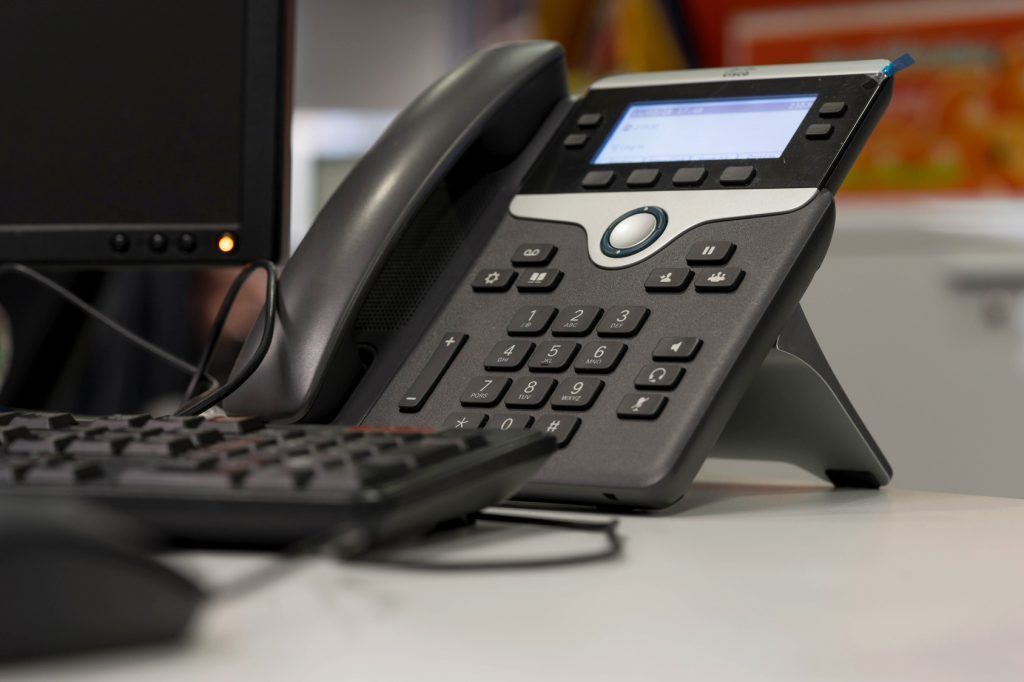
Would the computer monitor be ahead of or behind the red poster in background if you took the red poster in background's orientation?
ahead

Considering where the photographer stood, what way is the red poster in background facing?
facing the viewer

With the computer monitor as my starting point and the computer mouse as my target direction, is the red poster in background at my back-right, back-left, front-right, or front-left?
back-left

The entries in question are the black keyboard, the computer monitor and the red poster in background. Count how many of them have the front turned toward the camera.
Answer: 3

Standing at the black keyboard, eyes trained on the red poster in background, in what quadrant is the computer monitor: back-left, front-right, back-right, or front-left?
front-left

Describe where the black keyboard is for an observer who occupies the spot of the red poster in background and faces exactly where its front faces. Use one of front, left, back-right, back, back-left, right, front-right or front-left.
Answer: front

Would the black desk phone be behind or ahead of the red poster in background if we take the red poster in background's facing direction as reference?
ahead

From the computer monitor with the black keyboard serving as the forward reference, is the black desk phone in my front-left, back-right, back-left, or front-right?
front-left

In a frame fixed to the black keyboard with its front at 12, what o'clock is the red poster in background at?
The red poster in background is roughly at 7 o'clock from the black keyboard.

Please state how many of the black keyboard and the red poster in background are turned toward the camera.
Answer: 2
